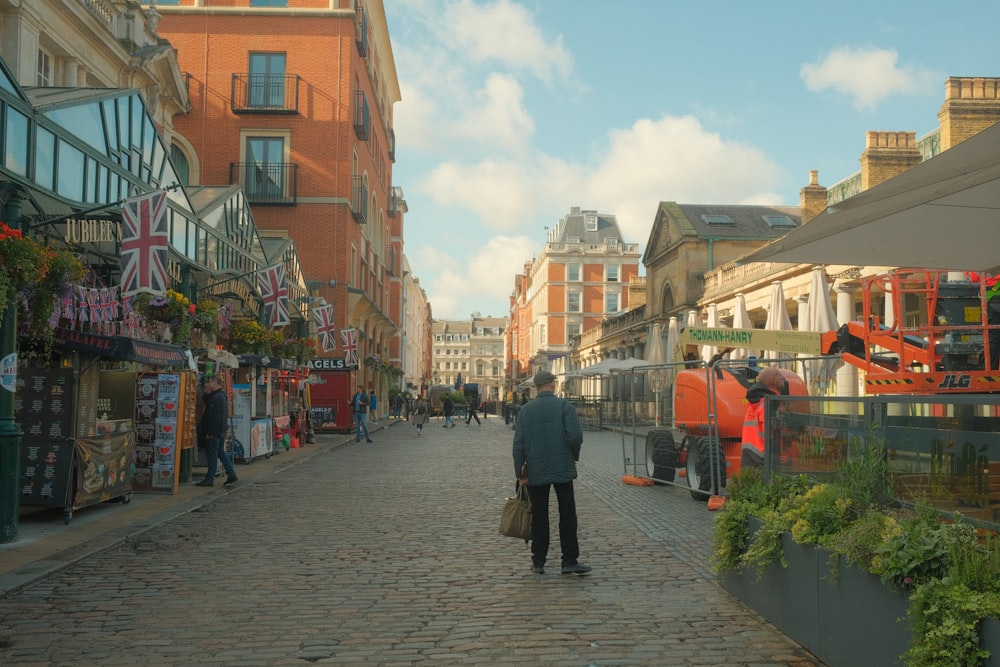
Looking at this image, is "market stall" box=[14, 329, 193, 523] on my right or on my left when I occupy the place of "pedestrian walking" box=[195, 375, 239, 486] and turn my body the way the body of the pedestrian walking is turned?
on my left

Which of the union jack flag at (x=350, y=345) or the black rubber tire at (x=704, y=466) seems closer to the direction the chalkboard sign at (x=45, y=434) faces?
the black rubber tire

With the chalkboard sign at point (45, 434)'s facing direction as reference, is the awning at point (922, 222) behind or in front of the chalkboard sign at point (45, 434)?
in front

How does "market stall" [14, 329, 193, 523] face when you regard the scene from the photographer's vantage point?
facing the viewer and to the right of the viewer

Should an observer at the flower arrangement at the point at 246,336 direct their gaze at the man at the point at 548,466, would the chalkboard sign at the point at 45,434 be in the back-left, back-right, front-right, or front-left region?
front-right

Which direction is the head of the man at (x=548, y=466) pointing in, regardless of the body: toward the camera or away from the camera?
away from the camera

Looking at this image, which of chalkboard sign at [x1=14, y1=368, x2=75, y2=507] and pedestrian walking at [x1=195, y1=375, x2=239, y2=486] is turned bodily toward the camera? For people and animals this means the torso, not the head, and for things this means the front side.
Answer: the chalkboard sign

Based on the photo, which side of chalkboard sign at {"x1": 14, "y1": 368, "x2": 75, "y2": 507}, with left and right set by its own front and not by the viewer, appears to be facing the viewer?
front

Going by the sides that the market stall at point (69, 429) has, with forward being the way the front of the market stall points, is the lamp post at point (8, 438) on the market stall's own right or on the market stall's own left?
on the market stall's own right

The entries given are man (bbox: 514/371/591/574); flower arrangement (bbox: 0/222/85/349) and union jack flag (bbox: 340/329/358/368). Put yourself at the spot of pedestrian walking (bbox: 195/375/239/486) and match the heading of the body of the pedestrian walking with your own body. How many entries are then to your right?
1

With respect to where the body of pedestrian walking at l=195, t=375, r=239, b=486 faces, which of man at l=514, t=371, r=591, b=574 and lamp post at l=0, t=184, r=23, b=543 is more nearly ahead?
the lamp post

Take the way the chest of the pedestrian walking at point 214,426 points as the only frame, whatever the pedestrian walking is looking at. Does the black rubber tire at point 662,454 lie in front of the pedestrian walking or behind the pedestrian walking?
behind

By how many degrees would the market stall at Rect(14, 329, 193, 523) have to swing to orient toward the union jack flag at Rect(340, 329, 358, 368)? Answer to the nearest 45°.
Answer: approximately 90° to its left

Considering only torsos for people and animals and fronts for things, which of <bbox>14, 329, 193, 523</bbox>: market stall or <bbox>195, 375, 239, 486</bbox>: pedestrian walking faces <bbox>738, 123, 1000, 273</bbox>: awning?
the market stall

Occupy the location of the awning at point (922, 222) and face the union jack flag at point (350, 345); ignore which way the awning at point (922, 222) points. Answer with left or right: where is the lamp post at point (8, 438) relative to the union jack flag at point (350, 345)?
left

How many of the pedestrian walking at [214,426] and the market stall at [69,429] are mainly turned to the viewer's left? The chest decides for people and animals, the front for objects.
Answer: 1

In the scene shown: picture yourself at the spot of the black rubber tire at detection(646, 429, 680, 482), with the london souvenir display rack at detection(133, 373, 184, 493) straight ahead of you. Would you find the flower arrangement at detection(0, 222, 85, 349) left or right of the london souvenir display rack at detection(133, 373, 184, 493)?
left
